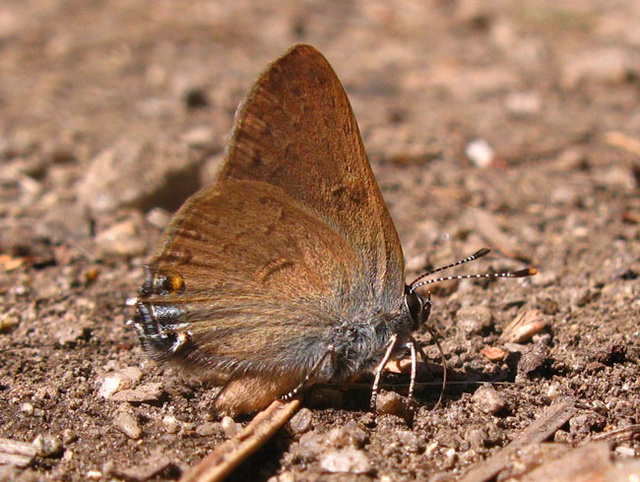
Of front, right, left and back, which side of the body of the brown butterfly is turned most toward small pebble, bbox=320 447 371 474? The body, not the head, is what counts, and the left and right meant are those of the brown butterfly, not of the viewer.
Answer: right

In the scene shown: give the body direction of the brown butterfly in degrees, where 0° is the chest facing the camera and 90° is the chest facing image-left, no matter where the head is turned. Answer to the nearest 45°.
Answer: approximately 270°

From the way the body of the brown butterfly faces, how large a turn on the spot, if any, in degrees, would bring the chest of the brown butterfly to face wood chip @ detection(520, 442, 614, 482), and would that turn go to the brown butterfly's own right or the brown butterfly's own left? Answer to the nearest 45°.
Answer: approximately 45° to the brown butterfly's own right

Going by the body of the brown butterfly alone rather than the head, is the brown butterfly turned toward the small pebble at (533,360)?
yes
